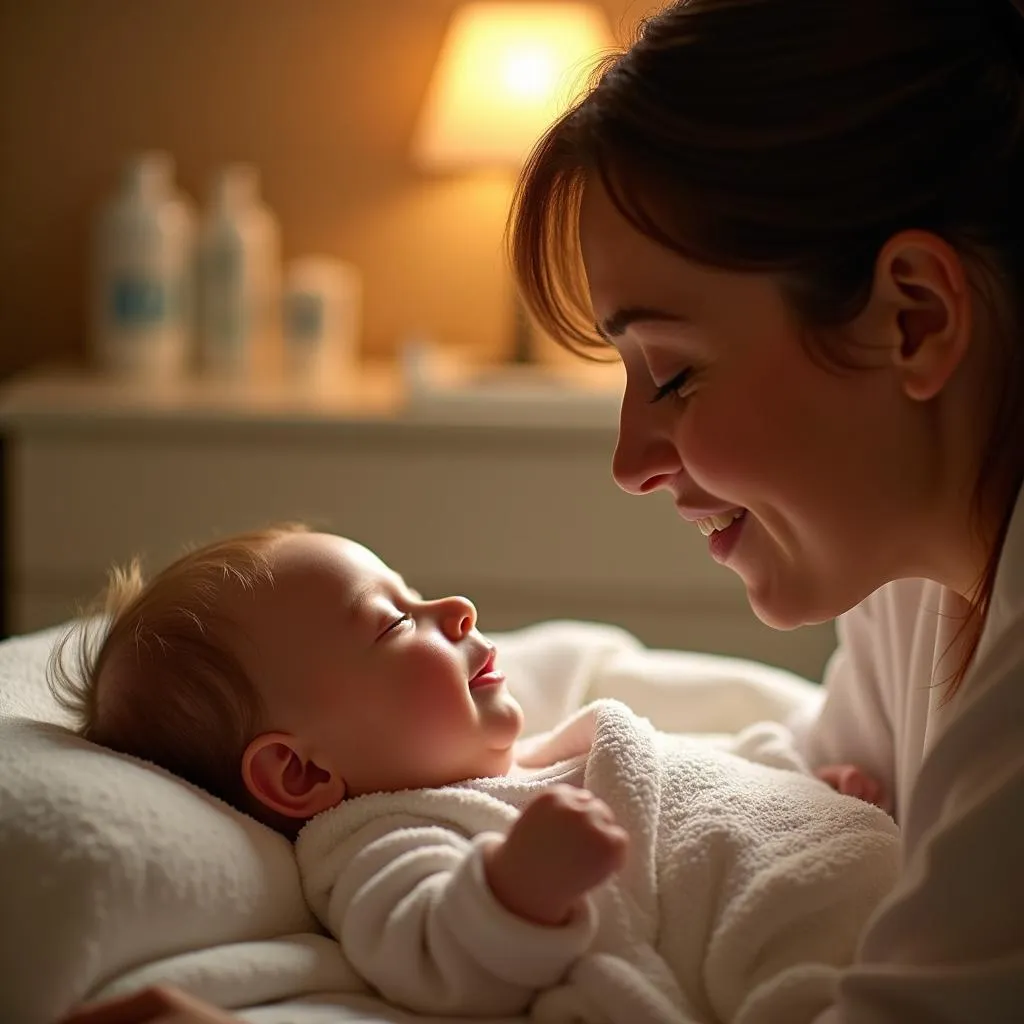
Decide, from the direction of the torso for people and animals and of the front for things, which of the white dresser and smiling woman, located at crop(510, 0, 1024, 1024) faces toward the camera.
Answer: the white dresser

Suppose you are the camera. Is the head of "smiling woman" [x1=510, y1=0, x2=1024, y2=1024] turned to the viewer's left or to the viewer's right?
to the viewer's left

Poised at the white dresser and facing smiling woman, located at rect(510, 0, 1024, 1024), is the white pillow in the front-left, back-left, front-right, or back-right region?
front-right

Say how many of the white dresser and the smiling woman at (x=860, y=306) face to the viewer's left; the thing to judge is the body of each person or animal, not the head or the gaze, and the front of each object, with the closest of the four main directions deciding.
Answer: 1

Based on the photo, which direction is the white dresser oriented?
toward the camera

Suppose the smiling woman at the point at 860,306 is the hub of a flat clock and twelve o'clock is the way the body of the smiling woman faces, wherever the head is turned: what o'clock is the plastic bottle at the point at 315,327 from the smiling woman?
The plastic bottle is roughly at 2 o'clock from the smiling woman.

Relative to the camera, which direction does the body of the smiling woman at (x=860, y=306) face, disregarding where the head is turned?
to the viewer's left

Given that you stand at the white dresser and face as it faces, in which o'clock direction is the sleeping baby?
The sleeping baby is roughly at 12 o'clock from the white dresser.

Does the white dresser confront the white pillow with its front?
yes

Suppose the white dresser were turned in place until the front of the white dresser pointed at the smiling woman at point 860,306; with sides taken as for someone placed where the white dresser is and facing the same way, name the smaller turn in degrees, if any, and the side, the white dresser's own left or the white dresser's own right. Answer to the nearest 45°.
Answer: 0° — it already faces them

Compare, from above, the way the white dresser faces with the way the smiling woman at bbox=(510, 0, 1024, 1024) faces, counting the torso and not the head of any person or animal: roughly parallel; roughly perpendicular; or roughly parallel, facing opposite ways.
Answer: roughly perpendicular

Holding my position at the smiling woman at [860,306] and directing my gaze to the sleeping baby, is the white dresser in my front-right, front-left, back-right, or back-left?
front-right

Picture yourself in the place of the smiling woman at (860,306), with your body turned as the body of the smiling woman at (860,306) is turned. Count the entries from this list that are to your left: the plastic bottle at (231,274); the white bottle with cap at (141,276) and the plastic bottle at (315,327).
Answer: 0
